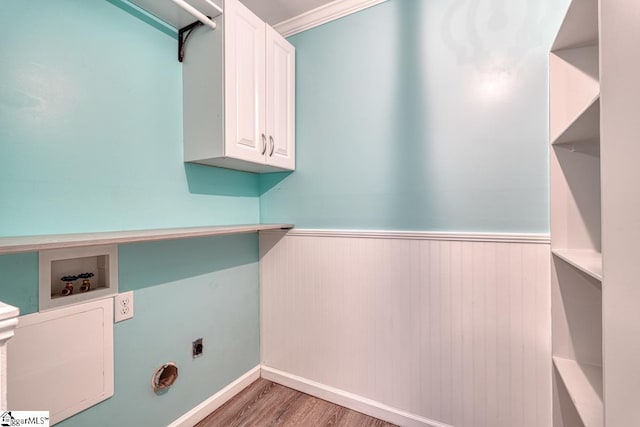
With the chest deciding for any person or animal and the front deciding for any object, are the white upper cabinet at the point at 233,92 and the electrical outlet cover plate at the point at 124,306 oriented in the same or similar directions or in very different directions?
same or similar directions

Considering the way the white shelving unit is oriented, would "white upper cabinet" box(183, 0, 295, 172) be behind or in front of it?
in front

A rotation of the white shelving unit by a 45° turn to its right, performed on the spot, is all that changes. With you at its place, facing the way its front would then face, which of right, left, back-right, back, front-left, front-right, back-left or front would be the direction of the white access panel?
left

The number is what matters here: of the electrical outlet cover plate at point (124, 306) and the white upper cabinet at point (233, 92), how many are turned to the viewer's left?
0

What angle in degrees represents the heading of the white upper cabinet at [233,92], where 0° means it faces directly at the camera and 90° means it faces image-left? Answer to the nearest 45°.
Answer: approximately 315°

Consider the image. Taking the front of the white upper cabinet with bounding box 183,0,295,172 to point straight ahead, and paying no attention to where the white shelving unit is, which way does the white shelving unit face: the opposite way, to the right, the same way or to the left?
the opposite way

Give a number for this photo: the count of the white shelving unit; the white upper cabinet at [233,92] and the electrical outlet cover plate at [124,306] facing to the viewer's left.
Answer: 1

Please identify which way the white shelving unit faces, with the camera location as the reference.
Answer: facing to the left of the viewer
